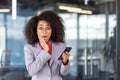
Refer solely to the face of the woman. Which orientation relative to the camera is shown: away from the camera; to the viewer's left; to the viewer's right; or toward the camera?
toward the camera

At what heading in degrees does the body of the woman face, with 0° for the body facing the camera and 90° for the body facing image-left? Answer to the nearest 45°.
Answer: approximately 0°
